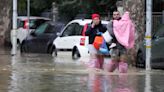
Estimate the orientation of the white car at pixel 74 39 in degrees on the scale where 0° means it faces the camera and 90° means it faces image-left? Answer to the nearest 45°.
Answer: approximately 135°

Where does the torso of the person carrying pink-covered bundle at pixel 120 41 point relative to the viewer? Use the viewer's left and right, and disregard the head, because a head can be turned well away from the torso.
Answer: facing the viewer
